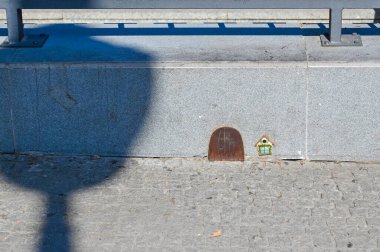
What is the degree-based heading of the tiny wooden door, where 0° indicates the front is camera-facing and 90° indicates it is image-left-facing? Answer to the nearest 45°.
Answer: approximately 0°
